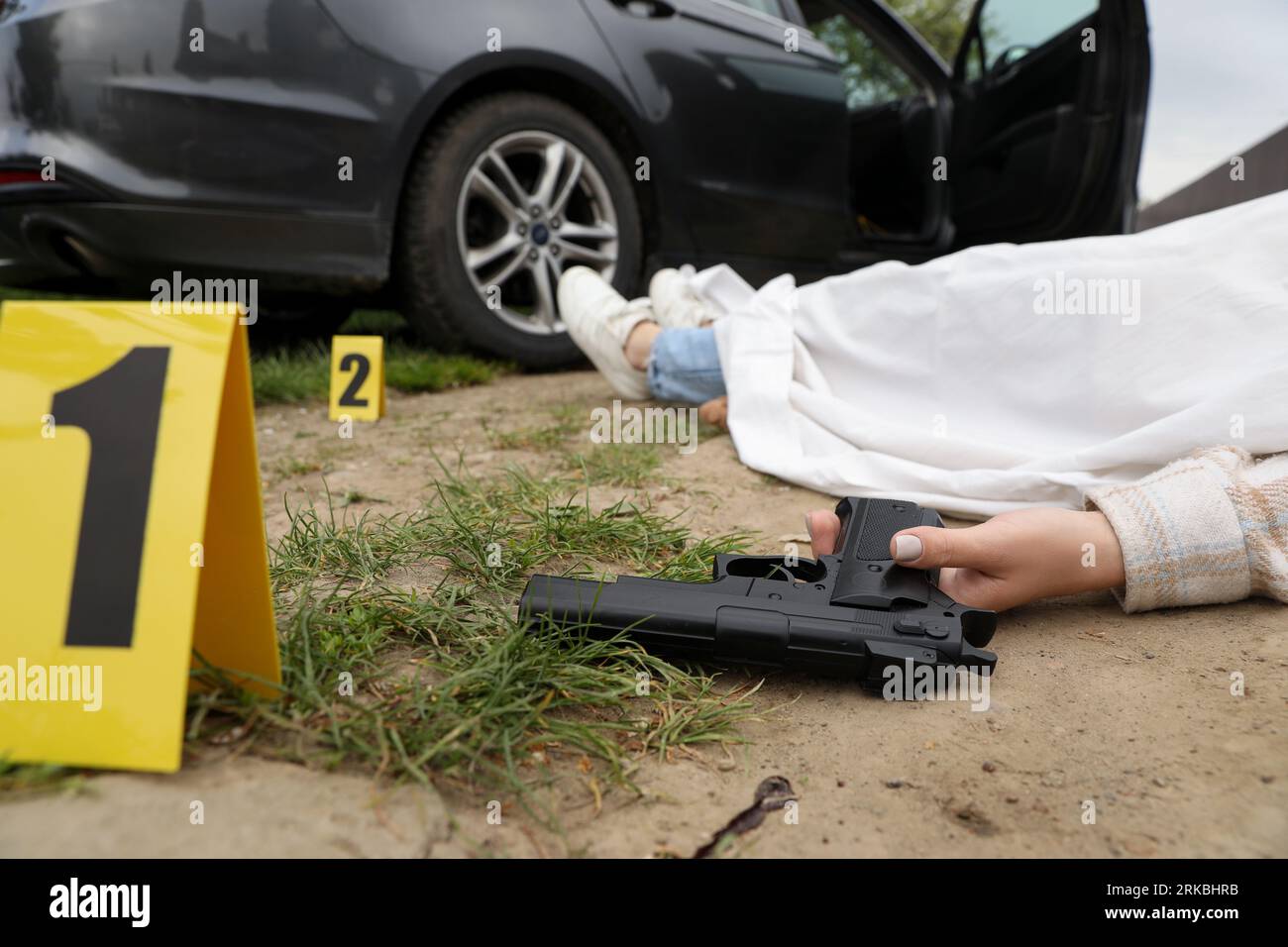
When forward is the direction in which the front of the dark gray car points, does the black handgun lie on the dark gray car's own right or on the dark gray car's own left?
on the dark gray car's own right

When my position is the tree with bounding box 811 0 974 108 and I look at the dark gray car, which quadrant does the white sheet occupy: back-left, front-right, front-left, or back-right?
front-left

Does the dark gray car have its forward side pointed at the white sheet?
no

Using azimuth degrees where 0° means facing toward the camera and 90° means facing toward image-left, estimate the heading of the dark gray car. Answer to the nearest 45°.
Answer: approximately 225°

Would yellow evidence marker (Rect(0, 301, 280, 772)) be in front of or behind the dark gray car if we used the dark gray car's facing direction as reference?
behind

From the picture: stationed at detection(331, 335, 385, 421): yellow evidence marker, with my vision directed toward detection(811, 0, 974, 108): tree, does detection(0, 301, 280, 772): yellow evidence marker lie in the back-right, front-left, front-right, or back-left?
back-right
